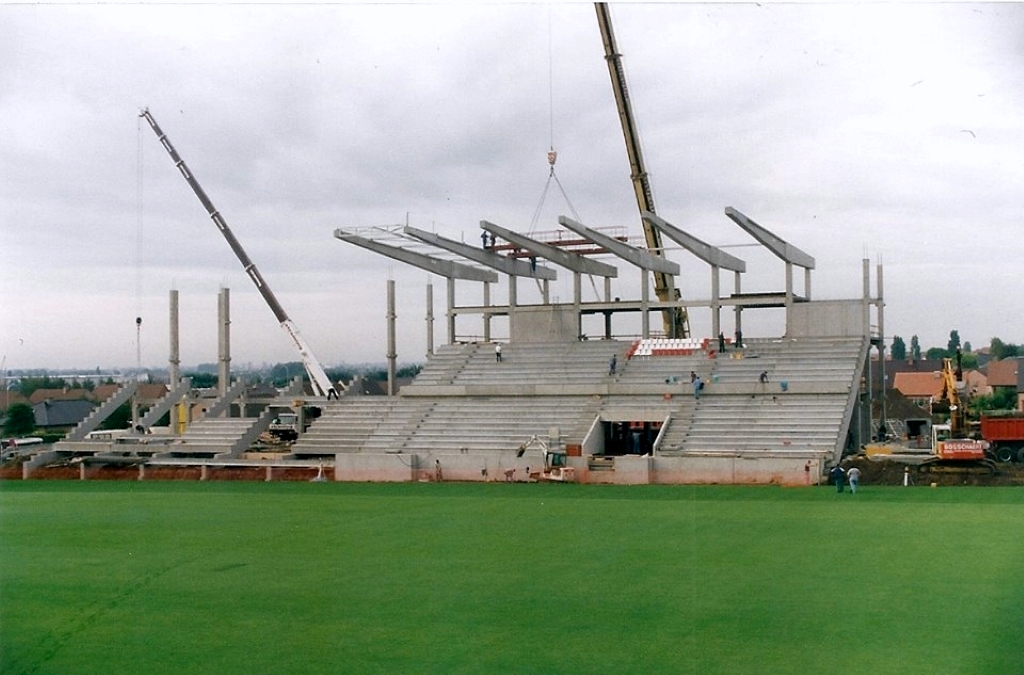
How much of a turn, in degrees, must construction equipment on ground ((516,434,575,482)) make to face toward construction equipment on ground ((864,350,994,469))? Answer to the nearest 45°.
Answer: approximately 180°

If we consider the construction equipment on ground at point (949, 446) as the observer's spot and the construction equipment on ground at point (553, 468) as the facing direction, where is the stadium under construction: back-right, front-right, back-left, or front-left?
front-right

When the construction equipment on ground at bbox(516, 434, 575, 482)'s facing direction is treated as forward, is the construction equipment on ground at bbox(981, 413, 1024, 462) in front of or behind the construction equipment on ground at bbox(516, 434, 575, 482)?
behind

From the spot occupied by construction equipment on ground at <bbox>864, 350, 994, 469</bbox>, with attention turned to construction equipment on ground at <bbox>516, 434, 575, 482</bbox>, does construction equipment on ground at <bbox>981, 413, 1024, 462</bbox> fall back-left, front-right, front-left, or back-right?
back-right

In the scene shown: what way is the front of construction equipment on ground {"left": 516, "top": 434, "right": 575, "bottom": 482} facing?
to the viewer's left
